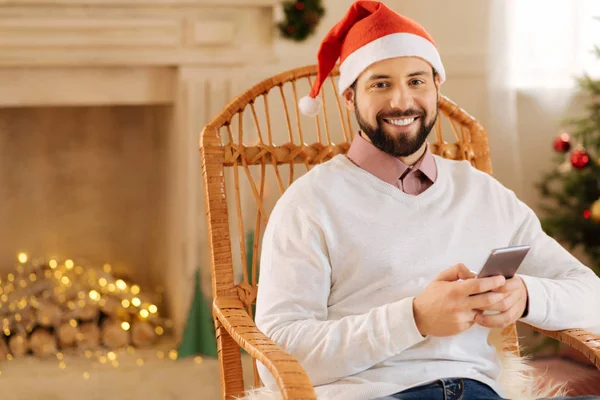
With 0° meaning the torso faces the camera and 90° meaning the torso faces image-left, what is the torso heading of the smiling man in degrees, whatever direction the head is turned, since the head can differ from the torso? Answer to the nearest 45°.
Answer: approximately 315°

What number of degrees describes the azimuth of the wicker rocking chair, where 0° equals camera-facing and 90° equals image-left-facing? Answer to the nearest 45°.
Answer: approximately 315°

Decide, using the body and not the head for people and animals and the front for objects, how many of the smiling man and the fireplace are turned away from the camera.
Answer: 0

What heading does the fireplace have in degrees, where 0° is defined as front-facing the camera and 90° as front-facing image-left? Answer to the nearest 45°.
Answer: approximately 0°

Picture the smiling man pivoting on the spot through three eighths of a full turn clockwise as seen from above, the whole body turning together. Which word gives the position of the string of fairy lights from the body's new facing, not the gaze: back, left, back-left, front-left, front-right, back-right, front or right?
front-right

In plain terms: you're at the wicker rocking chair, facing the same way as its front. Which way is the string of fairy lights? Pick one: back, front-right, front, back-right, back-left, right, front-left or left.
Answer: back

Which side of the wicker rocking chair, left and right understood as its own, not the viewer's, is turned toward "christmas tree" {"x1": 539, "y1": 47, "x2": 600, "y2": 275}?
left

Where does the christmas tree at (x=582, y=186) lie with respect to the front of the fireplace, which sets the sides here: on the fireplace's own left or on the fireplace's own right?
on the fireplace's own left

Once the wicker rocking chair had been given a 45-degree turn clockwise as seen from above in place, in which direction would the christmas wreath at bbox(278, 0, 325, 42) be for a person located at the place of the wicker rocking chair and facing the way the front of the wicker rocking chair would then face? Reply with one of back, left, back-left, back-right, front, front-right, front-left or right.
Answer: back

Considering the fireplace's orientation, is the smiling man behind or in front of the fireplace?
in front
